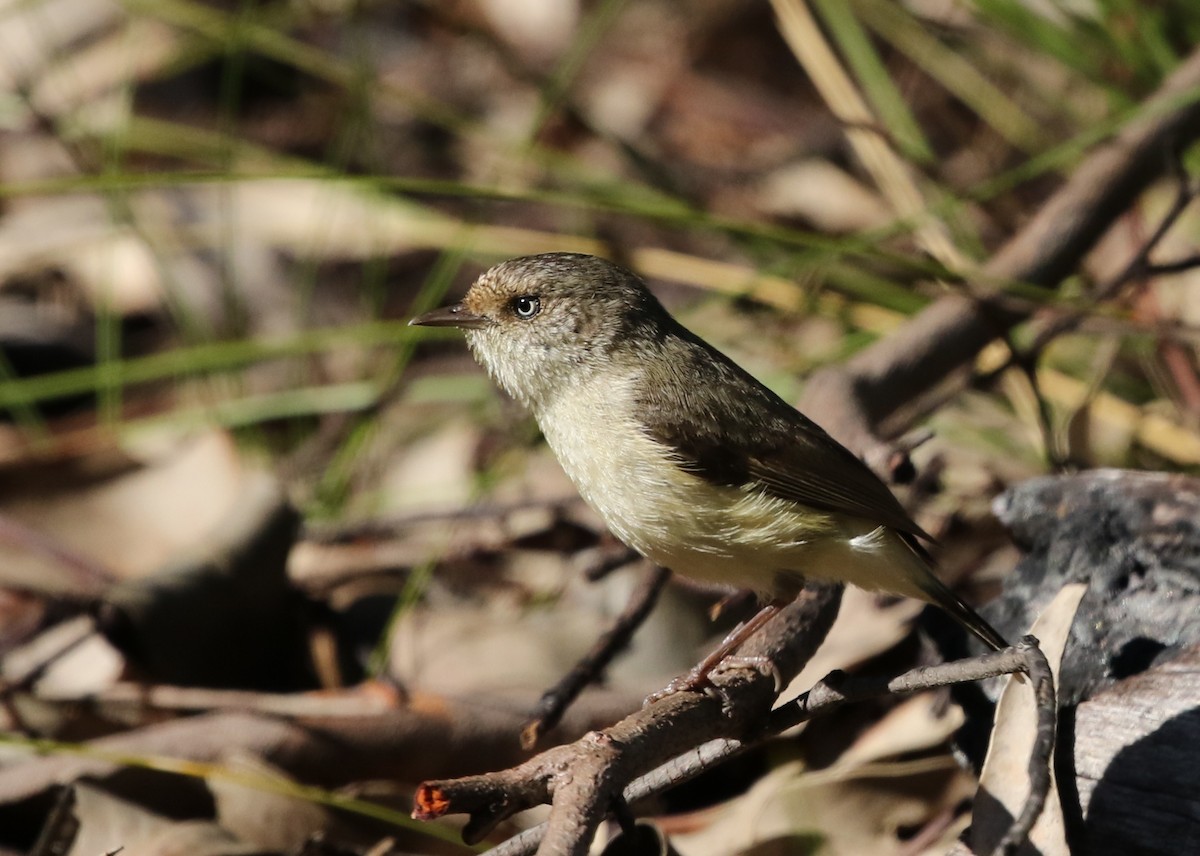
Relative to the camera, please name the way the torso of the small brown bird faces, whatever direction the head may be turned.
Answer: to the viewer's left

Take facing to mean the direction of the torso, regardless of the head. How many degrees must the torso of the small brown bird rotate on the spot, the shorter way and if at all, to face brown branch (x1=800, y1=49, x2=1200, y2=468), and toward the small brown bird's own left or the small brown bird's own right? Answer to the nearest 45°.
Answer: approximately 135° to the small brown bird's own right
